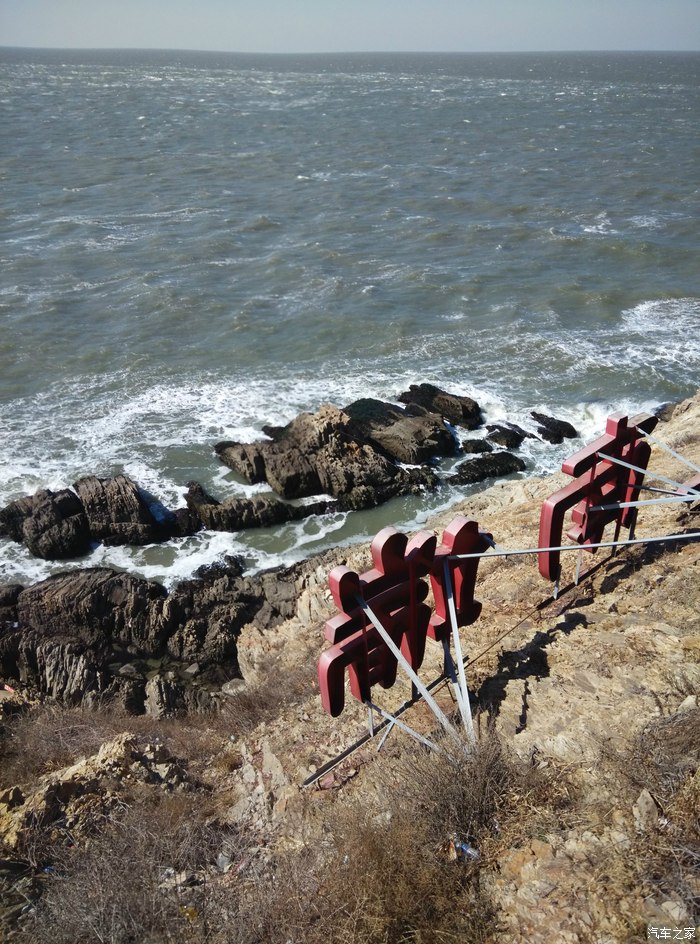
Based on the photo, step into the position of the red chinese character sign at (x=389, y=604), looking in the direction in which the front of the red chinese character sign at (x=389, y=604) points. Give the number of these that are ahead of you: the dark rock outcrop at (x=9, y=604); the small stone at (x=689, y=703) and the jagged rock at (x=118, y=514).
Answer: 2

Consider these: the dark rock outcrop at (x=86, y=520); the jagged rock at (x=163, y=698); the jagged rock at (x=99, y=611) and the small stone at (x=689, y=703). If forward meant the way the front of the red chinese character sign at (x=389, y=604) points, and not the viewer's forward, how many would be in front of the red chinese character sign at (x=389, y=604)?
3

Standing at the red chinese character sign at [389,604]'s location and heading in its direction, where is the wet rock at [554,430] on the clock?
The wet rock is roughly at 2 o'clock from the red chinese character sign.

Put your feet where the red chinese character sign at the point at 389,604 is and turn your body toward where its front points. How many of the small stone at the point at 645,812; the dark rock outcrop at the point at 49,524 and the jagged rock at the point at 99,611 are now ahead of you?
2

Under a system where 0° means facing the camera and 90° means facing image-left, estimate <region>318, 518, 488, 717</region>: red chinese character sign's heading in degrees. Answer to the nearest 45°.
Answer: approximately 135°

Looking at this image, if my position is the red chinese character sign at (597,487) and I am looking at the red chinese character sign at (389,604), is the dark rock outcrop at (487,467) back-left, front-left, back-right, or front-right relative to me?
back-right

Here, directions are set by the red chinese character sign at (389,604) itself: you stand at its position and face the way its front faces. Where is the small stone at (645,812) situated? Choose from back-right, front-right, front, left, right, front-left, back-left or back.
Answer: back

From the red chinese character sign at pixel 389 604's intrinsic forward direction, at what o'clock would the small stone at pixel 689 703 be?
The small stone is roughly at 5 o'clock from the red chinese character sign.

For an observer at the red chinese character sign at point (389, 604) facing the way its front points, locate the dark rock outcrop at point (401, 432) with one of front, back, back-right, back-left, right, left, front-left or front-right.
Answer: front-right

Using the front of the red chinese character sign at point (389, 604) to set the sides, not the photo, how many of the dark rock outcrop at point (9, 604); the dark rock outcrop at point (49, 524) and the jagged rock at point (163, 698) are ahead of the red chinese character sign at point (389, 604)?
3

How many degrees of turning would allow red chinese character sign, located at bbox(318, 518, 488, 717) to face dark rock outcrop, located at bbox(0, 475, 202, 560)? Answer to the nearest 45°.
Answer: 0° — it already faces it

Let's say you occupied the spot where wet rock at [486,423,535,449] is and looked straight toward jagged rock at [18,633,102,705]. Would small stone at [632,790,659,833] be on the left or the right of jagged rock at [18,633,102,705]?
left

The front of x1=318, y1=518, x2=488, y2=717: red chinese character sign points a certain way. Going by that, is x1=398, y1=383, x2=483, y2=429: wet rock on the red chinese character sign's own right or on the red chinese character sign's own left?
on the red chinese character sign's own right

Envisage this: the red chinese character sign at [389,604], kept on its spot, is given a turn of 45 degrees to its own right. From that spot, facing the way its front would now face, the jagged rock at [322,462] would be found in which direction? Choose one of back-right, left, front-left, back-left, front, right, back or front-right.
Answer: front
